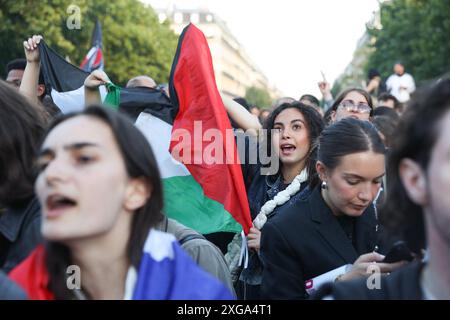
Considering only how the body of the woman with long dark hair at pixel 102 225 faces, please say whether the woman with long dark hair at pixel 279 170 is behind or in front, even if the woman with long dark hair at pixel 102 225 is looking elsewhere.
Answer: behind

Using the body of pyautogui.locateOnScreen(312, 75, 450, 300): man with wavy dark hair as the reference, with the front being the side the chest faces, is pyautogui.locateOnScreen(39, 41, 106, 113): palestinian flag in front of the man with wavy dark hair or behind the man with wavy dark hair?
behind

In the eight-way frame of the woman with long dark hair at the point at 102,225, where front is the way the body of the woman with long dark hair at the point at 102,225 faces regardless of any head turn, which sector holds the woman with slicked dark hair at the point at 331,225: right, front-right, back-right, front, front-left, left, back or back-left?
back

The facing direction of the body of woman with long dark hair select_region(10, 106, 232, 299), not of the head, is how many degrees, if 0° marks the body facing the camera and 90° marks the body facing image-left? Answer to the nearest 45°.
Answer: approximately 45°

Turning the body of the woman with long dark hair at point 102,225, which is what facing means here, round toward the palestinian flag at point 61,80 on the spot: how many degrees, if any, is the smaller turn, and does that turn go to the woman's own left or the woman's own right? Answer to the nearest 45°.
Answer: approximately 135° to the woman's own right

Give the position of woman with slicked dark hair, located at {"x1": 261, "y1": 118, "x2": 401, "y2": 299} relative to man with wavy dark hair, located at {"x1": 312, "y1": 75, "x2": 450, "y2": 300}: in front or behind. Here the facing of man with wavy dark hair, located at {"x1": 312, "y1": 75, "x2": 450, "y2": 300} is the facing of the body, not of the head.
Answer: behind

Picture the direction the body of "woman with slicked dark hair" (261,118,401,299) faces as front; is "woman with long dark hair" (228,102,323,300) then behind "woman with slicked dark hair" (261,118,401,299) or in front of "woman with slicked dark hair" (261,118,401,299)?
behind

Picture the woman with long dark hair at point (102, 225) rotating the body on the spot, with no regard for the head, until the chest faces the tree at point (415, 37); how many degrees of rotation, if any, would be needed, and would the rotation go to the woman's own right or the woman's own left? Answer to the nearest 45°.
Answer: approximately 180°

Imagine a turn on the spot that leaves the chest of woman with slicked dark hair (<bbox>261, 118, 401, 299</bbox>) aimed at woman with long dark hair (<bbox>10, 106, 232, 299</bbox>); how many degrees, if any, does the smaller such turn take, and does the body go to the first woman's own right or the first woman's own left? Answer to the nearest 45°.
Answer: approximately 90° to the first woman's own right

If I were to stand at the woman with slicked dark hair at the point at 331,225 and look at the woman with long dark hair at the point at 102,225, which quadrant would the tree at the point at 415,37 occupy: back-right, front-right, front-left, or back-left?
back-right

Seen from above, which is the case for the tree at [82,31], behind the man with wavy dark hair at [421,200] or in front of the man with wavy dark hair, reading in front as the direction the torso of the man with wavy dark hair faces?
behind

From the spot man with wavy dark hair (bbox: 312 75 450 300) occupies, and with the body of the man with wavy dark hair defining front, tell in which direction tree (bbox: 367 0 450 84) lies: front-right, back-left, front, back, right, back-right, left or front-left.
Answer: back-left

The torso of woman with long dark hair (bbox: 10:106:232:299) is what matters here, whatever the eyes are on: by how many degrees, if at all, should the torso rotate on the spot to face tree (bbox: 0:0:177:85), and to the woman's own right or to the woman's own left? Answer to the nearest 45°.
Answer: approximately 135° to the woman's own right
